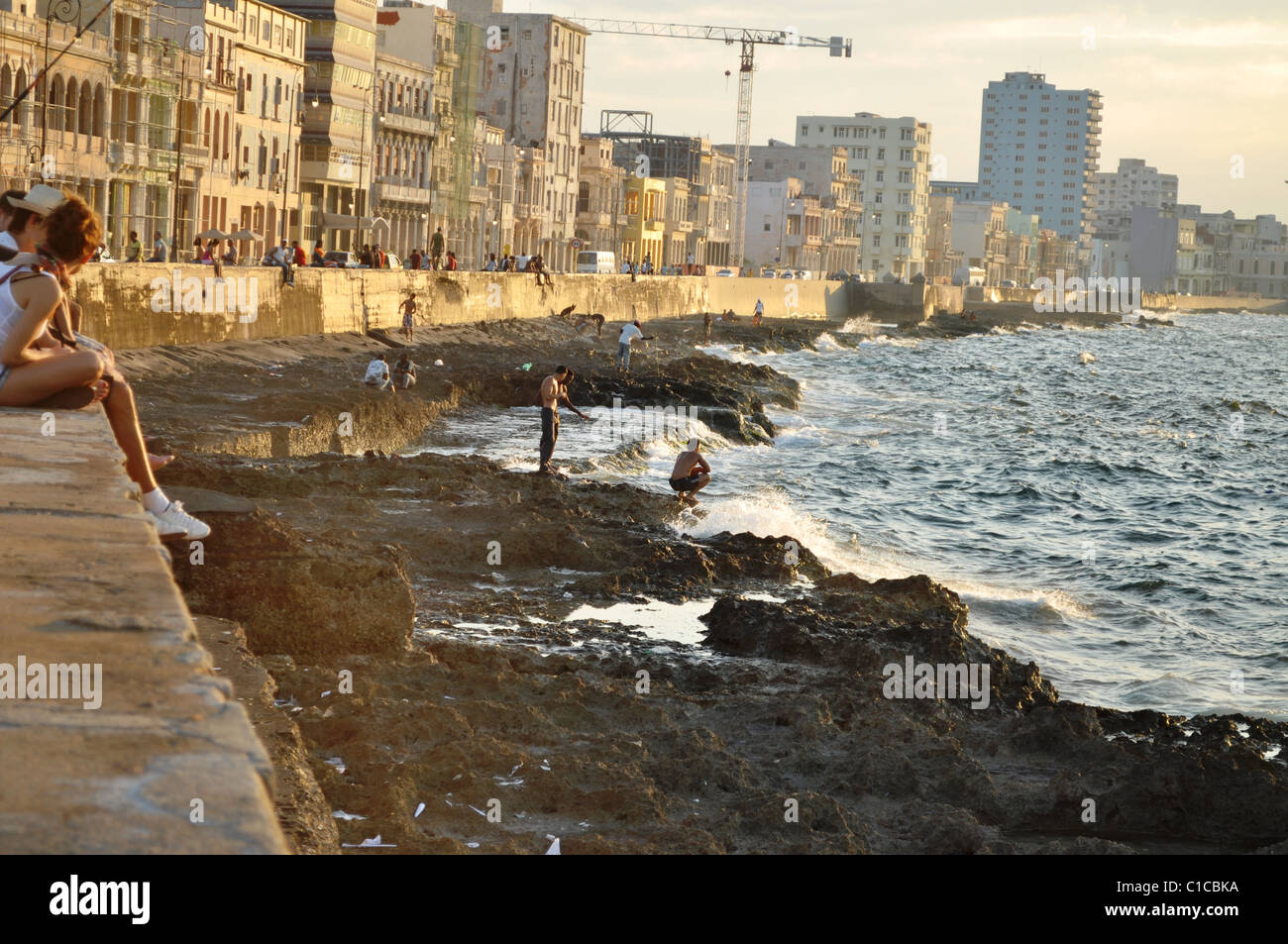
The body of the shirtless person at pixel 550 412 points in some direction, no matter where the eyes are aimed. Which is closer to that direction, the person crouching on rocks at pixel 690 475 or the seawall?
the person crouching on rocks

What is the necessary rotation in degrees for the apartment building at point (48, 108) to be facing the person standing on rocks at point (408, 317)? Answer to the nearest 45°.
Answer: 0° — it already faces them

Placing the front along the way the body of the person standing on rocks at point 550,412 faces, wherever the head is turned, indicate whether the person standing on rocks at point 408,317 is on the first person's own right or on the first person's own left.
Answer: on the first person's own left

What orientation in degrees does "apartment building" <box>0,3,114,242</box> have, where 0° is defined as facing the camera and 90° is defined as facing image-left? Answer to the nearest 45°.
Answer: approximately 315°

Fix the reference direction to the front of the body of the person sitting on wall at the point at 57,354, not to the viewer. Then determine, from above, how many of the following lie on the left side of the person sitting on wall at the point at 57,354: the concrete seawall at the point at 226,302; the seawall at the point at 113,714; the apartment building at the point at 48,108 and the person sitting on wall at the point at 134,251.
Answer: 3

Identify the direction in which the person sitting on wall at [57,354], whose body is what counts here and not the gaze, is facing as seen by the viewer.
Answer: to the viewer's right

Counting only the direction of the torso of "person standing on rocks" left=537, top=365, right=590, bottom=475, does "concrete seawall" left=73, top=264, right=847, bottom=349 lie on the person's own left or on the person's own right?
on the person's own left

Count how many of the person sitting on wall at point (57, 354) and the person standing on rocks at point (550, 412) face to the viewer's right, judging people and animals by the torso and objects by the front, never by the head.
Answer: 2

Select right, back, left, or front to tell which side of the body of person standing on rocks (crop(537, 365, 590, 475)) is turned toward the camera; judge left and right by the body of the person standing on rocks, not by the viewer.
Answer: right
